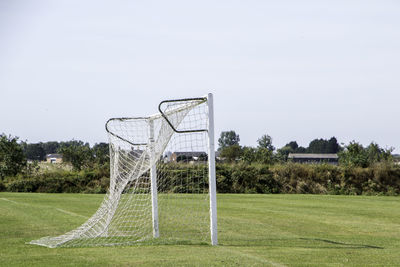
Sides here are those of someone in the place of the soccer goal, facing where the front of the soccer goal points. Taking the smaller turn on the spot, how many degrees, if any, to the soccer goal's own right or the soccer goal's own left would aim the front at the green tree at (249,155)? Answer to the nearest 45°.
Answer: approximately 90° to the soccer goal's own left

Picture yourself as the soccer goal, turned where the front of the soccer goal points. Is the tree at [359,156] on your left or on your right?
on your left

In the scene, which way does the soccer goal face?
to the viewer's right

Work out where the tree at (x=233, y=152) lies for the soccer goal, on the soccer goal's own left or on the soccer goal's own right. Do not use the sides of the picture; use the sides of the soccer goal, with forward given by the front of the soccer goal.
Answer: on the soccer goal's own left

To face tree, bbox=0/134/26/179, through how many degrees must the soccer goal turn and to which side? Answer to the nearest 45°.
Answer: approximately 90° to its left

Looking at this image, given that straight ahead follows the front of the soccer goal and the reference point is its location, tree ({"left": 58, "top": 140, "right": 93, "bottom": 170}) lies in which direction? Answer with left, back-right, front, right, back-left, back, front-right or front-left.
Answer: left

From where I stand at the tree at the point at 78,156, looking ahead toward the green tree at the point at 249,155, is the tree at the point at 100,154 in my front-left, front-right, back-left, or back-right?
front-left

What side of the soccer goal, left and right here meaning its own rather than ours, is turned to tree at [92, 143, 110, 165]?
left
